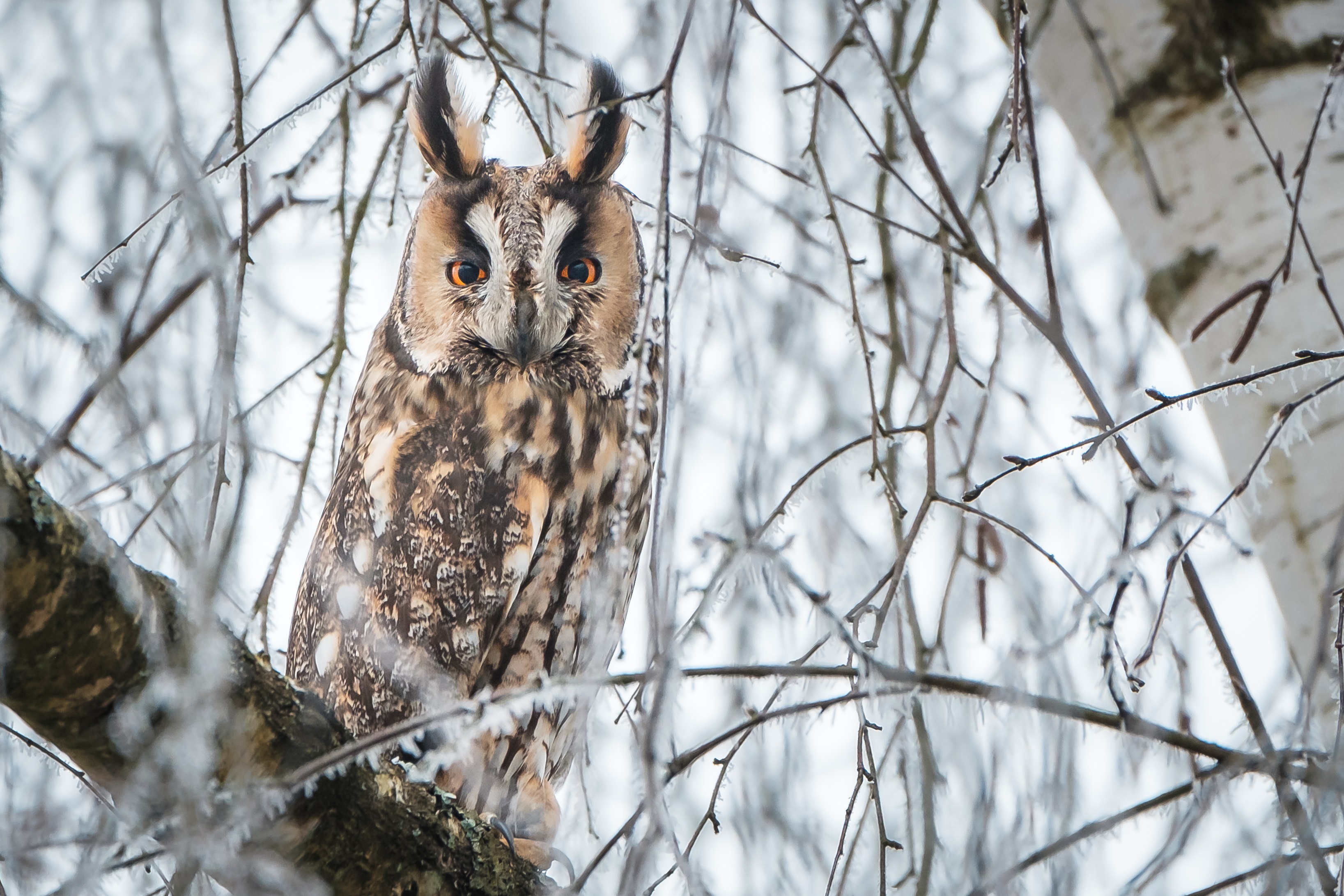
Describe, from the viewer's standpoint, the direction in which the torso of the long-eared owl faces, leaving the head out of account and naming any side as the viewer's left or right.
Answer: facing the viewer and to the right of the viewer
